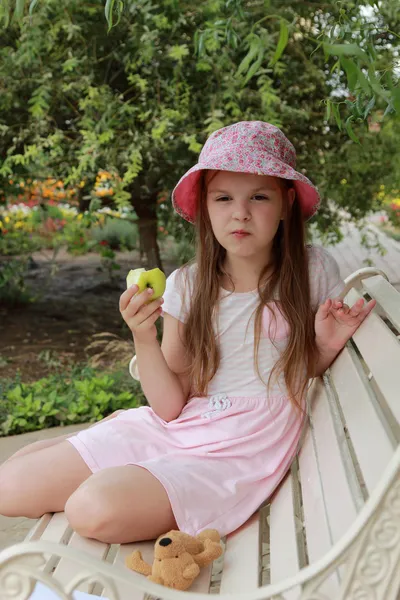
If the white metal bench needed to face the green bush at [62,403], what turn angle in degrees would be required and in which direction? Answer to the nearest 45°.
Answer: approximately 45° to its right

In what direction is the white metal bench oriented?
to the viewer's left
